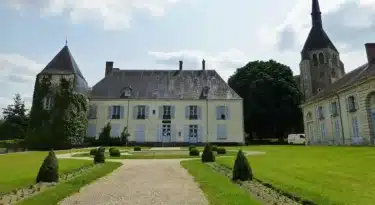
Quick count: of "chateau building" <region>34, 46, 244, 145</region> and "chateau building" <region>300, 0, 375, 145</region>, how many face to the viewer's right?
0

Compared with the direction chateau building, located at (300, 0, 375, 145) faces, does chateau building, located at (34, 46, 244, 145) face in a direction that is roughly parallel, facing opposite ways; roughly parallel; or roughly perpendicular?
roughly perpendicular

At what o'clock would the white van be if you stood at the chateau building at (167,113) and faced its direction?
The white van is roughly at 9 o'clock from the chateau building.

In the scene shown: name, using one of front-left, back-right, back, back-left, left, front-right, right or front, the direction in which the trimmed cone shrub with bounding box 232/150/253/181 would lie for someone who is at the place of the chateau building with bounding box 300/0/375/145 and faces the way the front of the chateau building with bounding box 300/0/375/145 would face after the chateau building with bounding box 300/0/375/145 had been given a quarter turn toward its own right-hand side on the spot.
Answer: back-left

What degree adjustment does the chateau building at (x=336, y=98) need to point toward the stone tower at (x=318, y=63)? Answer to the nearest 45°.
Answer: approximately 135° to its right

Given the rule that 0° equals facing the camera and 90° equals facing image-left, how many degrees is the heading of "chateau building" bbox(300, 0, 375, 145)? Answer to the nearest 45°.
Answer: approximately 45°

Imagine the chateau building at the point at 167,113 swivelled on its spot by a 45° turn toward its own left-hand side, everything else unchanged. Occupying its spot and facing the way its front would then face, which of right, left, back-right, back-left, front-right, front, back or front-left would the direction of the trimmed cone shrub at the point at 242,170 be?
front-right

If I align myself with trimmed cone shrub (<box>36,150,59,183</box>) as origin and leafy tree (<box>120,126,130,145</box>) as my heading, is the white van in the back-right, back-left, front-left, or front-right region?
front-right

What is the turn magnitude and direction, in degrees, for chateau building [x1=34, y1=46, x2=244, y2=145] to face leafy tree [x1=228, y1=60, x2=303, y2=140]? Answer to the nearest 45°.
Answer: approximately 90° to its left

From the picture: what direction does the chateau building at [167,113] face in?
toward the camera

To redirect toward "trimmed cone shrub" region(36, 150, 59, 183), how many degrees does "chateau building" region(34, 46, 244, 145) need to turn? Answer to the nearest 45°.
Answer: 0° — it already faces it

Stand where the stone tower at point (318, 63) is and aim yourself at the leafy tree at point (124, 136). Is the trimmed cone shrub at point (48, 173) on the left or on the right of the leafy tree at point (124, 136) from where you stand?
left

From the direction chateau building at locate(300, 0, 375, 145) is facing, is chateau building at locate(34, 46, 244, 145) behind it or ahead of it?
ahead
